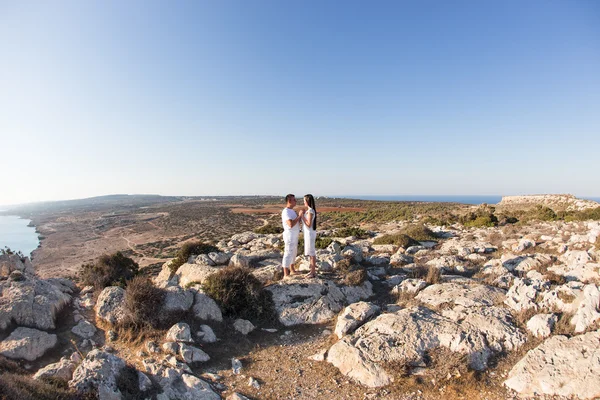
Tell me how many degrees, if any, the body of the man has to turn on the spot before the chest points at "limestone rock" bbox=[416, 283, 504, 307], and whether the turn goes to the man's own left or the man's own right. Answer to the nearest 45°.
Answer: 0° — they already face it

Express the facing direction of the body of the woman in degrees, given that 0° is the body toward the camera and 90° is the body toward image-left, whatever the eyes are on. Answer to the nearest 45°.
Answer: approximately 90°

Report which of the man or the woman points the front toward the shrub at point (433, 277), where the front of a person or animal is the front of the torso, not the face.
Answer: the man

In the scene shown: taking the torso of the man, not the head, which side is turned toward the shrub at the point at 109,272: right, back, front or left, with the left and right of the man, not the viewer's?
back

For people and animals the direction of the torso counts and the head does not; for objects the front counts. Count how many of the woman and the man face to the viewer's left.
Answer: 1

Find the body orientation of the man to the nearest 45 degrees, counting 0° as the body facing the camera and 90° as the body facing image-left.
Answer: approximately 270°

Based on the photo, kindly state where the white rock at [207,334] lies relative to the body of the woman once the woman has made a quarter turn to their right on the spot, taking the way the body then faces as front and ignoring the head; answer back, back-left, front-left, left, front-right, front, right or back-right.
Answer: back-left

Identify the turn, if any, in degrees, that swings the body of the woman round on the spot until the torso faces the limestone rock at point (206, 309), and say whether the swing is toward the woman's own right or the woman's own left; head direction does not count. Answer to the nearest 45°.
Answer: approximately 45° to the woman's own left

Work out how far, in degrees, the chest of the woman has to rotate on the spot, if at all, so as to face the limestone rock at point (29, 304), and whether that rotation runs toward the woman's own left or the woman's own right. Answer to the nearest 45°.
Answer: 0° — they already face it

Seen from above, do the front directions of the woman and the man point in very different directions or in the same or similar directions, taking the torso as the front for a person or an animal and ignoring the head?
very different directions

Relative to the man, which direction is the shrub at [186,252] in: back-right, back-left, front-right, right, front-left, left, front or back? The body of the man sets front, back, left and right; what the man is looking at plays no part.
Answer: back-left

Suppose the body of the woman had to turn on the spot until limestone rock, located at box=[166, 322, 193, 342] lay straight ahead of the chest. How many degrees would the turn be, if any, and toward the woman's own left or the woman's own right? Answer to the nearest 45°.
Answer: approximately 45° to the woman's own left
